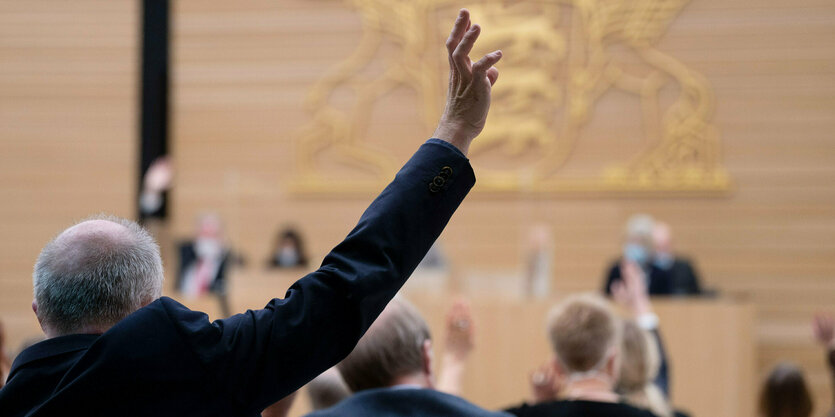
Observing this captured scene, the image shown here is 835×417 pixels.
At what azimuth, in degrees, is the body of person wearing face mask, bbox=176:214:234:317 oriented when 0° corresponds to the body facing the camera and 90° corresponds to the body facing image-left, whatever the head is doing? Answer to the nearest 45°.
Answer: approximately 0°

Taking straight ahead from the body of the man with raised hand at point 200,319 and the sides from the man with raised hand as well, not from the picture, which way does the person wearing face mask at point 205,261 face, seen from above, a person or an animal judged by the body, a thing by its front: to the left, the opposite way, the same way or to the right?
the opposite way

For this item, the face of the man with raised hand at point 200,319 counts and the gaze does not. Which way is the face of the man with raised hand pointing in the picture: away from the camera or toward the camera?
away from the camera

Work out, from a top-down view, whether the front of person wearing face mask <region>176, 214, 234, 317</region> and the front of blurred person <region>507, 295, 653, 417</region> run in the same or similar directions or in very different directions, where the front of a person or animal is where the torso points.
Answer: very different directions

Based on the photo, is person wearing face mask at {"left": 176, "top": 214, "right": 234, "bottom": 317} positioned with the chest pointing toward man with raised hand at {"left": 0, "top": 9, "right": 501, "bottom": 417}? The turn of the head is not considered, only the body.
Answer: yes

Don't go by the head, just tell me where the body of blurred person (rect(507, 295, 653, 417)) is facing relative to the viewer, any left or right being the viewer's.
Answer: facing away from the viewer

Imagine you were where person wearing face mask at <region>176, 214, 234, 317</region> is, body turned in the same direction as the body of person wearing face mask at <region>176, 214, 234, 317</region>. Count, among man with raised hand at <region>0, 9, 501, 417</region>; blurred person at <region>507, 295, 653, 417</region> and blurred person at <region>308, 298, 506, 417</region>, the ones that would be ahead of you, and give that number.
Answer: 3

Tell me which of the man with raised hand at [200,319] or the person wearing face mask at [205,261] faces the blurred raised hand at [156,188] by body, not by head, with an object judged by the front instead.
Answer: the man with raised hand

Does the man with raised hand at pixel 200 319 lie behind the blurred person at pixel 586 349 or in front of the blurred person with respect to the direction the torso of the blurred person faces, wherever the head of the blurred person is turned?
behind

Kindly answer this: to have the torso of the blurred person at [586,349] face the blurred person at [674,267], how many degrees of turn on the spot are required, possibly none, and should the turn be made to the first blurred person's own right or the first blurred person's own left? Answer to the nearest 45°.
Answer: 0° — they already face them

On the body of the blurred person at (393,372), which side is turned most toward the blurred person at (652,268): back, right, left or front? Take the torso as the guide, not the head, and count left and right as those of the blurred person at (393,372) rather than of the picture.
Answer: front

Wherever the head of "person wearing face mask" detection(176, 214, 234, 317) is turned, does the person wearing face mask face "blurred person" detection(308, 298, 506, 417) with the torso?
yes

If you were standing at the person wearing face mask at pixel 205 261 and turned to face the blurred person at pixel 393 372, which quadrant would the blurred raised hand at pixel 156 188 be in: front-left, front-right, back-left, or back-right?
back-right

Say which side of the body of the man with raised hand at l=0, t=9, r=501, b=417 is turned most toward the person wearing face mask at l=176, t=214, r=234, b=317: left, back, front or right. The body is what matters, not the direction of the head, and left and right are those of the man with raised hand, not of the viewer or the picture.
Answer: front

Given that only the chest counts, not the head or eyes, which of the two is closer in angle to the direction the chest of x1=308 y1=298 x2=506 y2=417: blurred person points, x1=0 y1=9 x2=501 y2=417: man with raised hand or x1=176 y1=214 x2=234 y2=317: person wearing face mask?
the person wearing face mask

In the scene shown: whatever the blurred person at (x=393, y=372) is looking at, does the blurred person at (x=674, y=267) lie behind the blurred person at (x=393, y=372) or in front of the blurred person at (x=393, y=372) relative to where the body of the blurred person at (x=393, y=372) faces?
in front

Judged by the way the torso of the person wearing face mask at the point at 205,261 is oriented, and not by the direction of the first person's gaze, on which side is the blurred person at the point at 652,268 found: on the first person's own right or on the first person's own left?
on the first person's own left

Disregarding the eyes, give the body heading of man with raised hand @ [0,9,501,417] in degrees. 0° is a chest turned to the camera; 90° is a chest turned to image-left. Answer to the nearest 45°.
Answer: approximately 180°

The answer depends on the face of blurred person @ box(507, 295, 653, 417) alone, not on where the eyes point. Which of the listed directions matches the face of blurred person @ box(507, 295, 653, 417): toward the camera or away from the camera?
away from the camera
